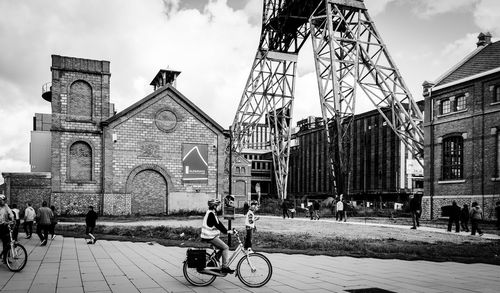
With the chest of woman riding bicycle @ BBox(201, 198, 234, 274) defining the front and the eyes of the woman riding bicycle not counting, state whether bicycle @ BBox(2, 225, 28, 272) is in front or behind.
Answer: behind

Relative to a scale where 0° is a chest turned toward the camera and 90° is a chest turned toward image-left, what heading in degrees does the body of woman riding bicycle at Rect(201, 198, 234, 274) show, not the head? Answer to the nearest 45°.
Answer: approximately 270°

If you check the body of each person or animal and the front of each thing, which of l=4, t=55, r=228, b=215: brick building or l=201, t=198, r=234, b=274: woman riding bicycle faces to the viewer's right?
the woman riding bicycle

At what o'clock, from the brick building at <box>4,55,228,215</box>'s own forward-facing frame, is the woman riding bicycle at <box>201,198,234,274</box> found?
The woman riding bicycle is roughly at 12 o'clock from the brick building.

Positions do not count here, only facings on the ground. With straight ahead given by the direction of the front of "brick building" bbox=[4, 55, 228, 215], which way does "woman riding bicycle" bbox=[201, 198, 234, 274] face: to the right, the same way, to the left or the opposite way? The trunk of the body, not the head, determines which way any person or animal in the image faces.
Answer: to the left

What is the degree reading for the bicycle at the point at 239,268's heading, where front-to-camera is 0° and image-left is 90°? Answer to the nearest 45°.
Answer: approximately 270°

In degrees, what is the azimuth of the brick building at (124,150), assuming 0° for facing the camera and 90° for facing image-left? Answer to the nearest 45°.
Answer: approximately 0°

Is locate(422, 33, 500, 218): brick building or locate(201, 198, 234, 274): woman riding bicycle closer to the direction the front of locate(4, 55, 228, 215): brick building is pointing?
the woman riding bicycle

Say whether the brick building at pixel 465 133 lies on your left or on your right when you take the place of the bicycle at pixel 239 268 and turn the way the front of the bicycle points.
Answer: on your left

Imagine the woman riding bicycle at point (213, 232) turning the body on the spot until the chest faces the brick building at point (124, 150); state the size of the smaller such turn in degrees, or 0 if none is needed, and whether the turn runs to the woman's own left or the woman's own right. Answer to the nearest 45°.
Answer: approximately 90° to the woman's own left
